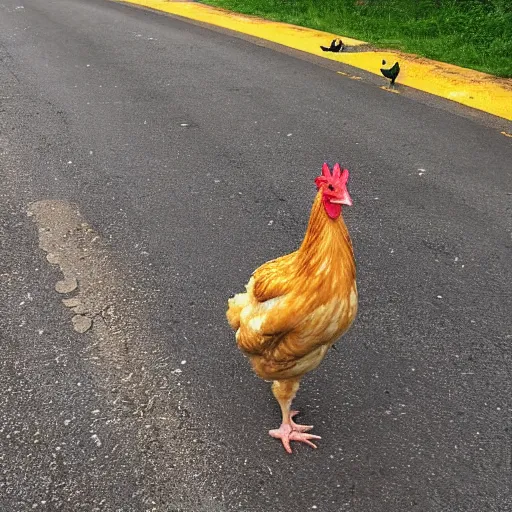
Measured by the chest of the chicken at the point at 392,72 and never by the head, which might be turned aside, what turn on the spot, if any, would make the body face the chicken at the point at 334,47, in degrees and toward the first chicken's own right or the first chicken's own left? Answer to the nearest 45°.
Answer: approximately 45° to the first chicken's own right

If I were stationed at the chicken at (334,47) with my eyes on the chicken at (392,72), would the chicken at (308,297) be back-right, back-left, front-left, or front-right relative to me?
front-right

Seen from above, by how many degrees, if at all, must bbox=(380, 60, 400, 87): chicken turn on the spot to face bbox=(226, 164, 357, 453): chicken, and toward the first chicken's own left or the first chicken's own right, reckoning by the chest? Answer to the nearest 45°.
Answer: approximately 90° to the first chicken's own left

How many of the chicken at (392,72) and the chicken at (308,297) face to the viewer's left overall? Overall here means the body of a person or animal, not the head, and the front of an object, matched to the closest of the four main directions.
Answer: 1

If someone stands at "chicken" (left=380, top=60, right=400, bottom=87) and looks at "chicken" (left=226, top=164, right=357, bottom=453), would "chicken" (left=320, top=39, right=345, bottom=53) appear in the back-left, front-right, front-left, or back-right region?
back-right

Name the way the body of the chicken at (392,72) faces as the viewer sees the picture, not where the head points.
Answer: to the viewer's left

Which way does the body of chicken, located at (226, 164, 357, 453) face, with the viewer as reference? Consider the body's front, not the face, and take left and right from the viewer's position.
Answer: facing the viewer and to the right of the viewer
